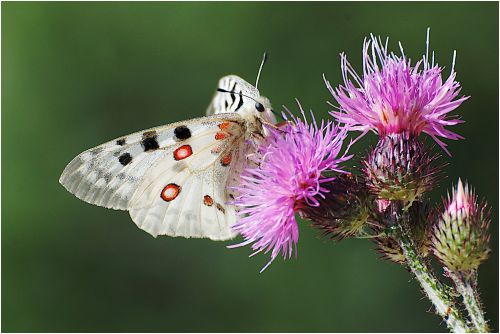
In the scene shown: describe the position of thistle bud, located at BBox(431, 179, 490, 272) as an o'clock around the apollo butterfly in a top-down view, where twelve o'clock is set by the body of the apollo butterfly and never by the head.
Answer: The thistle bud is roughly at 1 o'clock from the apollo butterfly.

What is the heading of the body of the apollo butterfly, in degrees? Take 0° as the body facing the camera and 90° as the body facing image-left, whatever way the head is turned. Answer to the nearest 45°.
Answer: approximately 270°

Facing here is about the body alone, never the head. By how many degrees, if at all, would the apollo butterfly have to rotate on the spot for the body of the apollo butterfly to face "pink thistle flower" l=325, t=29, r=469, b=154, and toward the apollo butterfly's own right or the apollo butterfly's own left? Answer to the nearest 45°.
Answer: approximately 45° to the apollo butterfly's own right

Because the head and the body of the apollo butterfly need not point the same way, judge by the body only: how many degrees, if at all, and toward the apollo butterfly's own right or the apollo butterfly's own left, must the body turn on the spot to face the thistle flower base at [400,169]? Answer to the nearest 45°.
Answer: approximately 45° to the apollo butterfly's own right
